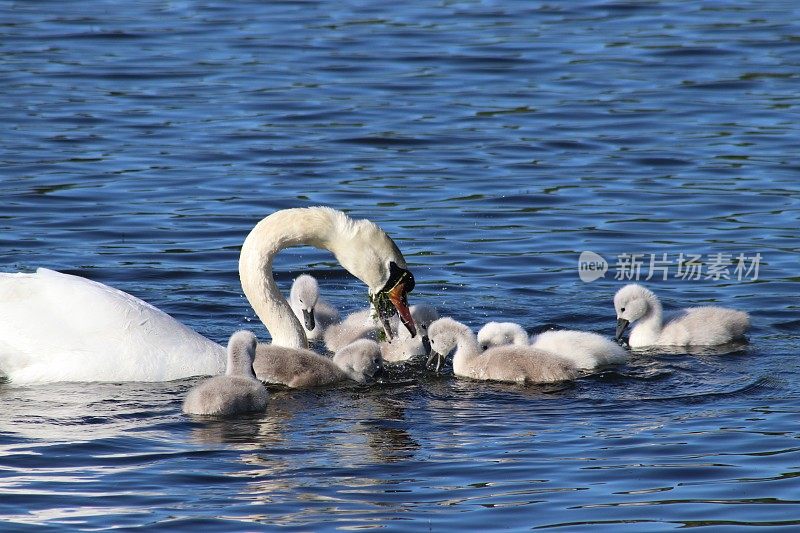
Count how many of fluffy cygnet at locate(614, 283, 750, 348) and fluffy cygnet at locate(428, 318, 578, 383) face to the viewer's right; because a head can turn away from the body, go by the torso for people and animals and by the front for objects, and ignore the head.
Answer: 0

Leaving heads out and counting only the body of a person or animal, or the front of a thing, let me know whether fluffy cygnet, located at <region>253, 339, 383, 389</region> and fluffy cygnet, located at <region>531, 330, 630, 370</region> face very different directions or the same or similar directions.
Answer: very different directions

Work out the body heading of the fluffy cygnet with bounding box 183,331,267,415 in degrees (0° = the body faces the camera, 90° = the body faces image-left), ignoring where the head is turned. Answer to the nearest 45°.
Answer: approximately 225°

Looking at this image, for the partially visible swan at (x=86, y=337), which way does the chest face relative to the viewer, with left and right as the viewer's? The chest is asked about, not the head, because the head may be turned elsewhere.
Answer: facing to the right of the viewer

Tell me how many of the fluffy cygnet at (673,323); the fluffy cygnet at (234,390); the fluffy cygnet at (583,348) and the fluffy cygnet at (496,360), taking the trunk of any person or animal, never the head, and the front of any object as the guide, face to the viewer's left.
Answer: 3

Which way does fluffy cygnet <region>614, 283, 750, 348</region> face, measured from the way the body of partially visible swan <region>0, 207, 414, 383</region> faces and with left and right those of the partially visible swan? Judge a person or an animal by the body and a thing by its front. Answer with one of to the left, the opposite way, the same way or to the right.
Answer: the opposite way

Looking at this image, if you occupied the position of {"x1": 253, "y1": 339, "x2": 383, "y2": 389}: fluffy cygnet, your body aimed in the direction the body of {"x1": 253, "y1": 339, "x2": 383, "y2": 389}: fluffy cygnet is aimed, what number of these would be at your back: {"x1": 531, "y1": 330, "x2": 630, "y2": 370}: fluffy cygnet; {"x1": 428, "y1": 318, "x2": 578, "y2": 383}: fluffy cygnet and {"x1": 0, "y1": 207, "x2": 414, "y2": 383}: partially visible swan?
1

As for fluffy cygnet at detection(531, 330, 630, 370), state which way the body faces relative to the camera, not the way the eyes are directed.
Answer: to the viewer's left

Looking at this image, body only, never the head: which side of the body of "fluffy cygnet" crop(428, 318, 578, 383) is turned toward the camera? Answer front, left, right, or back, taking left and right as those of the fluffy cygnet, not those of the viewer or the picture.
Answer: left

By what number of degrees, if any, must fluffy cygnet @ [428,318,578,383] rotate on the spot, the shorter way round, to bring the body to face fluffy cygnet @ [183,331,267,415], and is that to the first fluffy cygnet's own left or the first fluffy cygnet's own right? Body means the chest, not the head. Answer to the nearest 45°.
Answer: approximately 45° to the first fluffy cygnet's own left

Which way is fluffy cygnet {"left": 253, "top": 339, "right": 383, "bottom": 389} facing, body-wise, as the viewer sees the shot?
to the viewer's right

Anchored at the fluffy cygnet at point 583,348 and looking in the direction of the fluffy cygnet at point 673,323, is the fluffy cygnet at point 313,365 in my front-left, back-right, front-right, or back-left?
back-left

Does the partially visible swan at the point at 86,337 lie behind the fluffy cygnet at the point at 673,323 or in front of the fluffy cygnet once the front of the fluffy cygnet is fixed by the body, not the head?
in front
